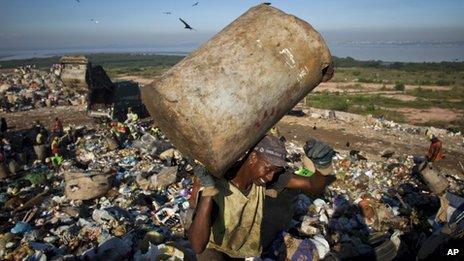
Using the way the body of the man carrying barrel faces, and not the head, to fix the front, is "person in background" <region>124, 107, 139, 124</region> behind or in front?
behind

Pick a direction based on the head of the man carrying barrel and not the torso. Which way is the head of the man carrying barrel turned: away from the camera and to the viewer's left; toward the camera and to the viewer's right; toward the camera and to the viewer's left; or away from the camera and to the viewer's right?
toward the camera and to the viewer's right

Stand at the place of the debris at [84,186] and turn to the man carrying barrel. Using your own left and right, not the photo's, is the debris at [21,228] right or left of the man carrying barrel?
right

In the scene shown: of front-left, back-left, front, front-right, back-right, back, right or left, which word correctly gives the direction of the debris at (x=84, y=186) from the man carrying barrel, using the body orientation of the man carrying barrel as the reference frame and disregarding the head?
back

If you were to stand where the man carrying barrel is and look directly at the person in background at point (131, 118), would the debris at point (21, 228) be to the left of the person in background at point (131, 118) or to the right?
left
